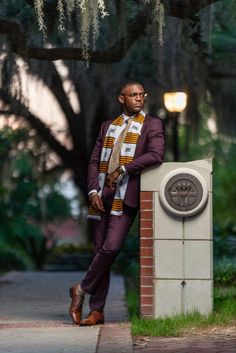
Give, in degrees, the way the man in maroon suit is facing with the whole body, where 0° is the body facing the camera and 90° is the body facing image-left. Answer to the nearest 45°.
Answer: approximately 0°
